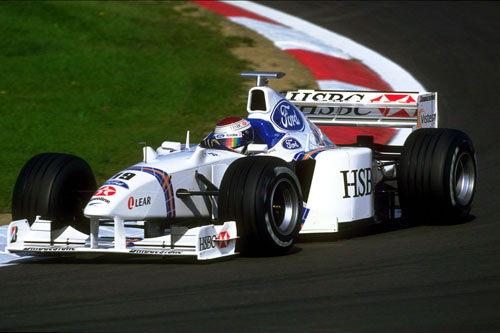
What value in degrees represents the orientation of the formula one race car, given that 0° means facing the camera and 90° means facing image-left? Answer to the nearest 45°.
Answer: approximately 45°
